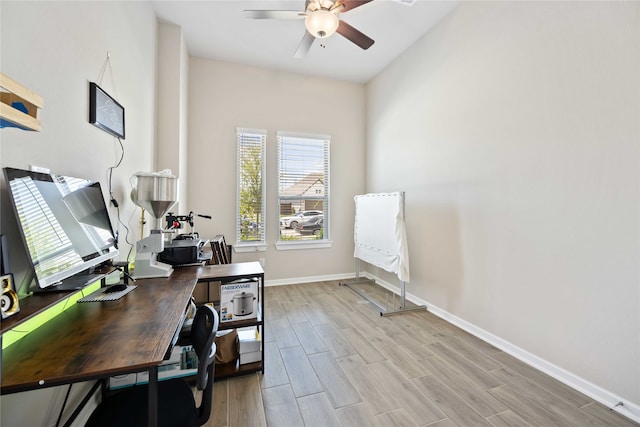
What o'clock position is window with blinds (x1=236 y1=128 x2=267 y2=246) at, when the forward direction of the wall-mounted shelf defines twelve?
The window with blinds is roughly at 9 o'clock from the wall-mounted shelf.

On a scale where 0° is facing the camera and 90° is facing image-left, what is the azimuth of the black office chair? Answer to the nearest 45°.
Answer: approximately 90°

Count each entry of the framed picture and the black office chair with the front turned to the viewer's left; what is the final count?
1

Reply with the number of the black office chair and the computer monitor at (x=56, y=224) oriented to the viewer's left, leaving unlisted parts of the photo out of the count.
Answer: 1

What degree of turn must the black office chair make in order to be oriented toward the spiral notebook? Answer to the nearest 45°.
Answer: approximately 45° to its right

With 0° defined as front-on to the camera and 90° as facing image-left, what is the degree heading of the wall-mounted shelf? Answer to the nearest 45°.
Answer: approximately 315°
